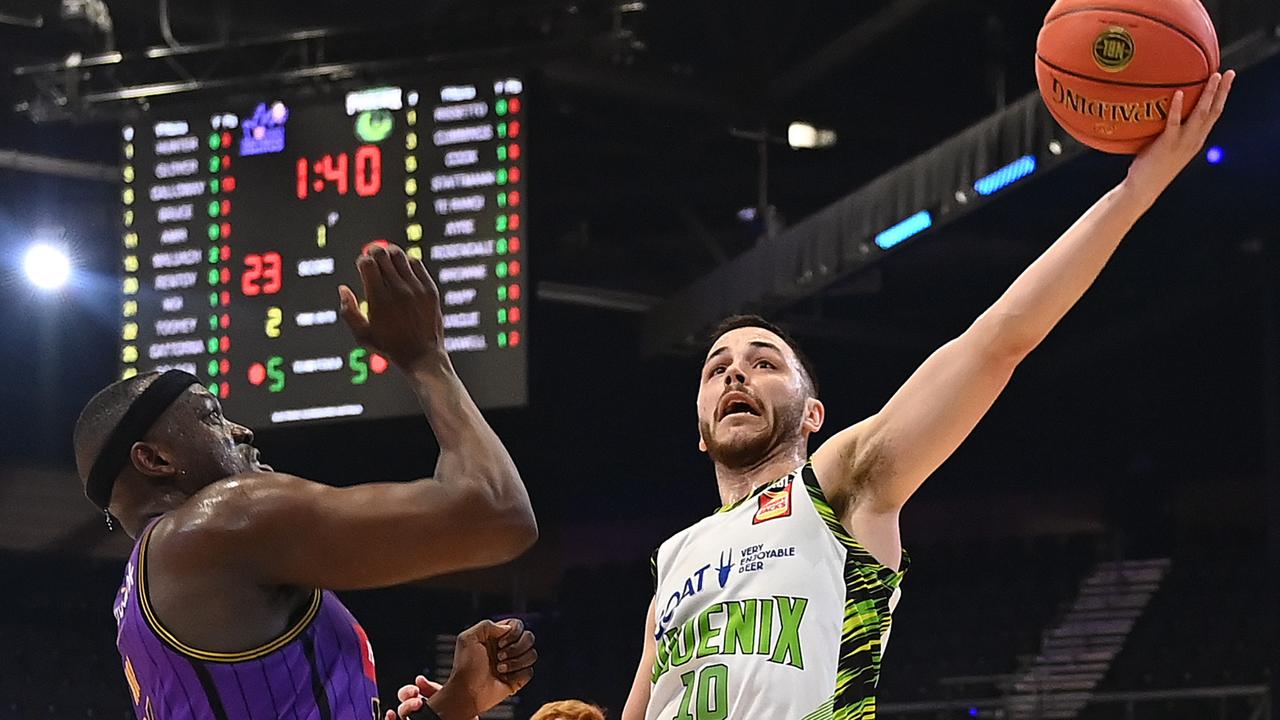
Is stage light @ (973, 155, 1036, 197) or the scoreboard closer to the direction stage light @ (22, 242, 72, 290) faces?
the scoreboard

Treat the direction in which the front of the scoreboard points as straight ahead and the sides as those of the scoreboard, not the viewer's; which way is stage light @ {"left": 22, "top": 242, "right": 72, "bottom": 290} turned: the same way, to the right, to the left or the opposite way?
the same way

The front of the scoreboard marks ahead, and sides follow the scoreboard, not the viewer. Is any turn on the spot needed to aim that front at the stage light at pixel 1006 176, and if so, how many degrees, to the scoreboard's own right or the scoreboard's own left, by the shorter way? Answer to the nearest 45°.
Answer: approximately 90° to the scoreboard's own left

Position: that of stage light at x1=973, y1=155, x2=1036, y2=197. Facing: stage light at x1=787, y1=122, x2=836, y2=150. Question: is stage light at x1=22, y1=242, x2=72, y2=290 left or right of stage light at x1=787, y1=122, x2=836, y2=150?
left

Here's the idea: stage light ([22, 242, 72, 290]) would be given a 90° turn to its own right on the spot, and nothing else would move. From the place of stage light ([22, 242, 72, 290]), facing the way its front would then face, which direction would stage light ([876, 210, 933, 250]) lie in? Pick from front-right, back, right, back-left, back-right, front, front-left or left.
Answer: back-left

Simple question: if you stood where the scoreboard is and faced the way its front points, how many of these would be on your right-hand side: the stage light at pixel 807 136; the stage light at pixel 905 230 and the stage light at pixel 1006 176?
0

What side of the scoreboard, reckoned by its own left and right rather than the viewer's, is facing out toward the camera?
front

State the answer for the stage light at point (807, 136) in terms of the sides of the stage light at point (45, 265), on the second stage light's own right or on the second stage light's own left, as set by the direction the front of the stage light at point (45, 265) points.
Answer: on the second stage light's own left

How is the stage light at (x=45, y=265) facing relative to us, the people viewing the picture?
facing the viewer

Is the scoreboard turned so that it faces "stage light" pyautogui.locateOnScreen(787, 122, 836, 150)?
no

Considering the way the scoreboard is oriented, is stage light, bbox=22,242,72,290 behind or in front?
behind

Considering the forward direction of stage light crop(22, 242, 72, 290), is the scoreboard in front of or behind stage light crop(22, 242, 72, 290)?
in front

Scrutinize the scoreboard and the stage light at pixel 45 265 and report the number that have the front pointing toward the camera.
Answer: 2
